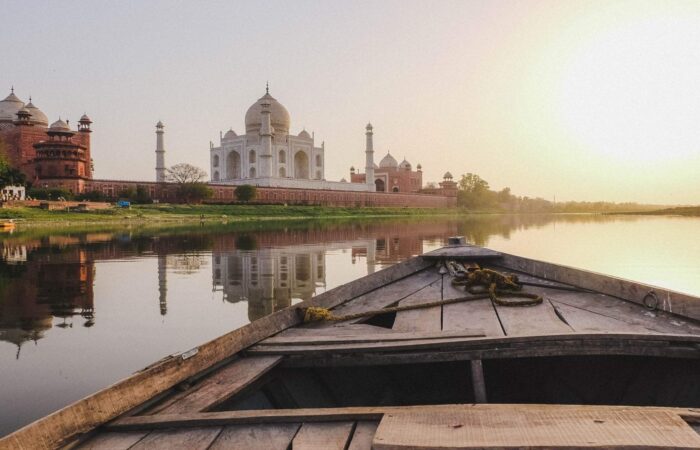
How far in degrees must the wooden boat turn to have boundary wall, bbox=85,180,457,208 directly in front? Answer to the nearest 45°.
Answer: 0° — it already faces it

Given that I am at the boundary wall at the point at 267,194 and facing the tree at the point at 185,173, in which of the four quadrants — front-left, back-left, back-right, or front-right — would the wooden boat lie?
back-left

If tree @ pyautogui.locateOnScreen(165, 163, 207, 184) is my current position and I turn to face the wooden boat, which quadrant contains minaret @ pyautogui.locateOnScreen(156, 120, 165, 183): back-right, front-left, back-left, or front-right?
back-right

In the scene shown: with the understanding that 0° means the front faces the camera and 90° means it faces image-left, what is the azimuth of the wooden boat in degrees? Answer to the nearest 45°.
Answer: approximately 180°

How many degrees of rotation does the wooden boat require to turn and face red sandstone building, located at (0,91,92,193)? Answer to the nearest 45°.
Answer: approximately 45° to its left
